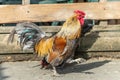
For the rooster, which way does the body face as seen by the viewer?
to the viewer's right

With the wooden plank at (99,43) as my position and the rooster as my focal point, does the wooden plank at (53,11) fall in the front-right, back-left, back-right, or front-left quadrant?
front-right

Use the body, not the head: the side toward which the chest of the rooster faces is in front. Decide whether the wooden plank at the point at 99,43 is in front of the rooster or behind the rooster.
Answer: in front

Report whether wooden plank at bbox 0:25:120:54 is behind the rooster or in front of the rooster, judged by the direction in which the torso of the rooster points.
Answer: in front
